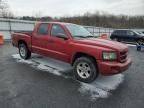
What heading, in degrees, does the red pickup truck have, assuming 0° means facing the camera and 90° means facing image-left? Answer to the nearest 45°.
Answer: approximately 315°

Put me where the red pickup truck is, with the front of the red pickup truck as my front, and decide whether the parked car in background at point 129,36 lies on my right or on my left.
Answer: on my left

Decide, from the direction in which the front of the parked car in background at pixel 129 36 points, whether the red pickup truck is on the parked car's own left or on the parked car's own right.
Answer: on the parked car's own right

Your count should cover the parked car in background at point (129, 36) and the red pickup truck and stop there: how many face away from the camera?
0

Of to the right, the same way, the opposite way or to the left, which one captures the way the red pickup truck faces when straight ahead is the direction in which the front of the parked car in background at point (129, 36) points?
the same way

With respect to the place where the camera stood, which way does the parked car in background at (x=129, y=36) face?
facing the viewer and to the right of the viewer
